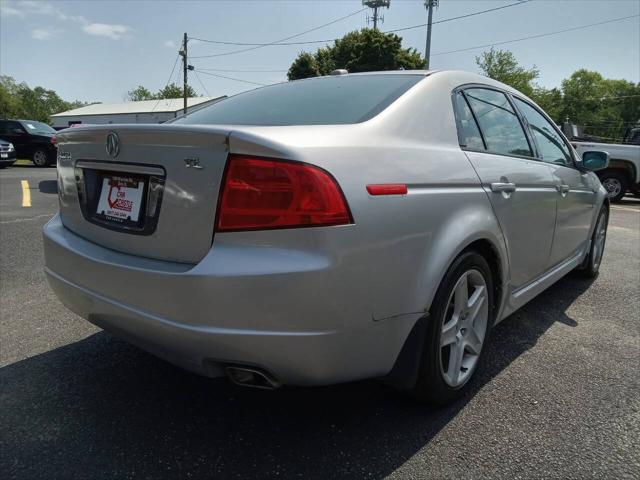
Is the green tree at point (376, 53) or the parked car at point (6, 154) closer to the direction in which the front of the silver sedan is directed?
the green tree

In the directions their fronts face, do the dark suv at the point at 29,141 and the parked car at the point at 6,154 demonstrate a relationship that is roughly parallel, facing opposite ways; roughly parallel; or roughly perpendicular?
roughly parallel

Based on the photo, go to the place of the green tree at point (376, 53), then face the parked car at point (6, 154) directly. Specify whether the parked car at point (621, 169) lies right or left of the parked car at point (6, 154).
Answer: left

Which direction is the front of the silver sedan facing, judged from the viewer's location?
facing away from the viewer and to the right of the viewer

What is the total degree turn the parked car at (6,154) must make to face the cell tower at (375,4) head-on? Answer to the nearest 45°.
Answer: approximately 90° to its left

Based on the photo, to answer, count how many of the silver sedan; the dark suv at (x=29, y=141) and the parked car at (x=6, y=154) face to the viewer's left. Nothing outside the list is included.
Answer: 0

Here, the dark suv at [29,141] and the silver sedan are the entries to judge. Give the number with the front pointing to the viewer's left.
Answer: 0

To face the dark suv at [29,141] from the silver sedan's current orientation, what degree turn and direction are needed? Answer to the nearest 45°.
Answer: approximately 90° to its left

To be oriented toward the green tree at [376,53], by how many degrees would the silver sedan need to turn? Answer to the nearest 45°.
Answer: approximately 45° to its left

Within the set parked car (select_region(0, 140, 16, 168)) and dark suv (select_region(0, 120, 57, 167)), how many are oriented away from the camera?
0

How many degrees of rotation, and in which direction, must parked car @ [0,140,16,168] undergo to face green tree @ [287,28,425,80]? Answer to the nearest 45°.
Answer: approximately 90° to its left

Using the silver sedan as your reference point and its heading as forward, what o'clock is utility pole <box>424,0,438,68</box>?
The utility pole is roughly at 11 o'clock from the silver sedan.

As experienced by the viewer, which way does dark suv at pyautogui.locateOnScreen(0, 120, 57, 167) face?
facing the viewer and to the right of the viewer
